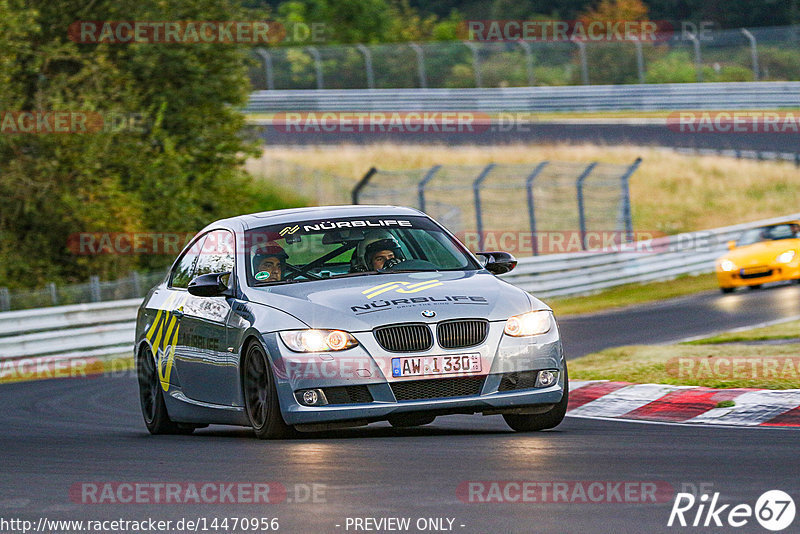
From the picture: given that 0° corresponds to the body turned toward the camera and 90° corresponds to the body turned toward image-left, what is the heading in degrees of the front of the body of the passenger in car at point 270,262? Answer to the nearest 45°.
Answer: approximately 315°

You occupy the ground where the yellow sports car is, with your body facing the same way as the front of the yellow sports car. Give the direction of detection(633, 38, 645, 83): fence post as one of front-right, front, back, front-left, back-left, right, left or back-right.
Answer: back-right

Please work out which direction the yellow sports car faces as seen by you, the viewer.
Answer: facing the viewer and to the left of the viewer

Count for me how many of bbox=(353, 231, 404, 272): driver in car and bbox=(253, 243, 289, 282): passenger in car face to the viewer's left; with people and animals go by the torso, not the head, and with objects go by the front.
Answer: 0

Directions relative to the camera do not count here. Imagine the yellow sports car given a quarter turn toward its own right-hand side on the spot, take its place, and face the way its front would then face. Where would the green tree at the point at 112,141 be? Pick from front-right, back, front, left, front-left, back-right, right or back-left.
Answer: front-left

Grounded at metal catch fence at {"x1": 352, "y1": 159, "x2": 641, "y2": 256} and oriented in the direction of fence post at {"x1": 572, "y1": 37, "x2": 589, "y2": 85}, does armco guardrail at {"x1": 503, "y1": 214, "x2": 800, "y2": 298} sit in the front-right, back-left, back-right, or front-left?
back-right

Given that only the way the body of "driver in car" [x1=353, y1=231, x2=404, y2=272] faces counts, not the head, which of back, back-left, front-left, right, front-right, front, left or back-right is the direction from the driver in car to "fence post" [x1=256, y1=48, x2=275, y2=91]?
back-left

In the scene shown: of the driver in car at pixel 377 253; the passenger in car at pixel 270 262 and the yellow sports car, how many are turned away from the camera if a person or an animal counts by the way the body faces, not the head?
0

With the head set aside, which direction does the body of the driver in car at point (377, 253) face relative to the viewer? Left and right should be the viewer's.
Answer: facing the viewer and to the right of the viewer

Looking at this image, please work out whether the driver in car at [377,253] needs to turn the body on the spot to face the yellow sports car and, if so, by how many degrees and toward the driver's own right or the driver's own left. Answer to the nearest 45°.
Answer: approximately 90° to the driver's own left

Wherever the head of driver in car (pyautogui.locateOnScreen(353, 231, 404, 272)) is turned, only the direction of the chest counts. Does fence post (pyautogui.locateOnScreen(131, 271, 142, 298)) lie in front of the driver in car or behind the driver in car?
behind

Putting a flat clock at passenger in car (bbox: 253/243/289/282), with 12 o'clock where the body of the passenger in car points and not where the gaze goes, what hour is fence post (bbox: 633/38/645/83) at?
The fence post is roughly at 8 o'clock from the passenger in car.

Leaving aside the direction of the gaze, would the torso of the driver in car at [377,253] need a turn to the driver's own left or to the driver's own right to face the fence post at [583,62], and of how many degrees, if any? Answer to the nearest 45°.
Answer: approximately 135° to the driver's own left
